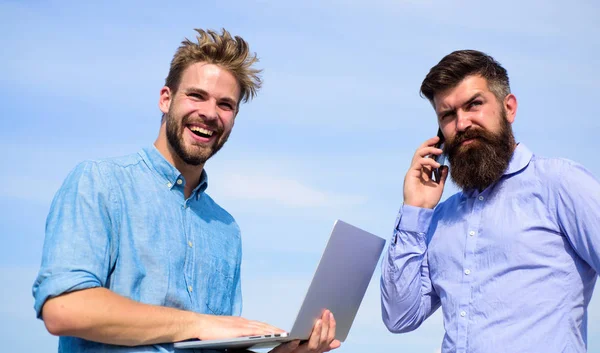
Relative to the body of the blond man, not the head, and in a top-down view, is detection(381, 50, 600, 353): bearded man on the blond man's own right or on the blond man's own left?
on the blond man's own left

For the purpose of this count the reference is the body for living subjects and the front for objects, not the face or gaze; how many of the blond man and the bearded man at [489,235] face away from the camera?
0

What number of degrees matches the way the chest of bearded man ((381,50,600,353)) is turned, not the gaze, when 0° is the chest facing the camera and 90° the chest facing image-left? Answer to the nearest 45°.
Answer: approximately 45°

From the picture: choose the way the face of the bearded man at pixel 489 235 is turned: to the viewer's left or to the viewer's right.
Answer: to the viewer's left

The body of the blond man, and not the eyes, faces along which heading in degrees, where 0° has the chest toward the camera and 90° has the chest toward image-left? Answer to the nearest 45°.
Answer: approximately 315°
